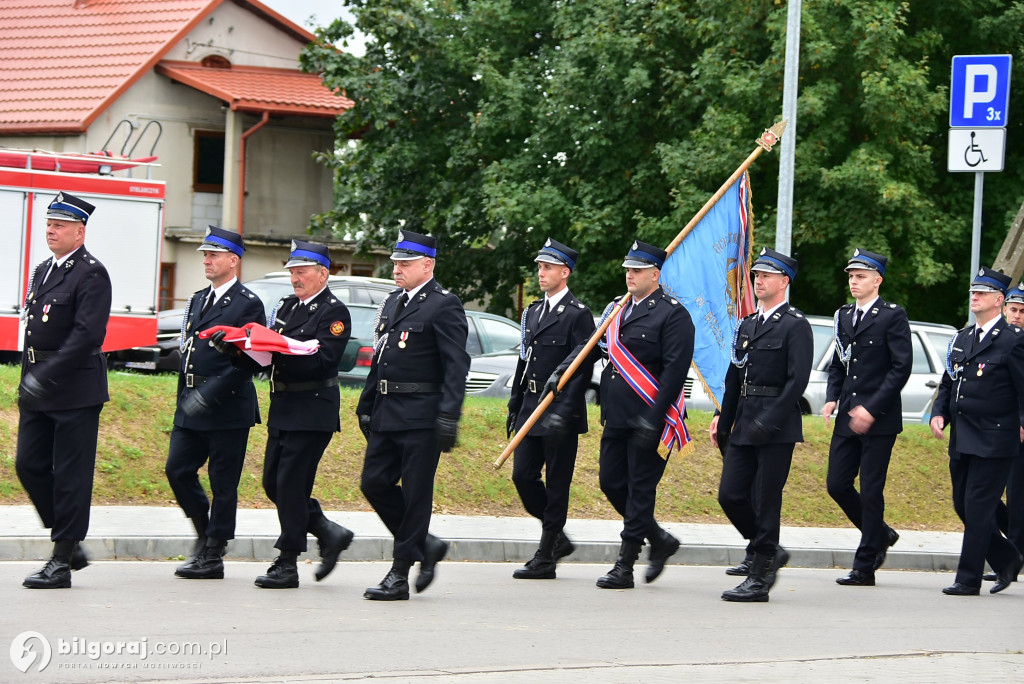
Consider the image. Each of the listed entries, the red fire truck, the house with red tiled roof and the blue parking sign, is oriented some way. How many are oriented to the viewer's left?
1

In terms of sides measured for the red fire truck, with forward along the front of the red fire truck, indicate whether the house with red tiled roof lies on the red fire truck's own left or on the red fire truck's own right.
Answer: on the red fire truck's own right

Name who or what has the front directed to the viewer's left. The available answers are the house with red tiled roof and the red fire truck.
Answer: the red fire truck

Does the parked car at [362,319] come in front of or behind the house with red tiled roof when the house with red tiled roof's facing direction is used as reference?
in front

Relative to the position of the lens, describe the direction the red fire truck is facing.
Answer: facing to the left of the viewer

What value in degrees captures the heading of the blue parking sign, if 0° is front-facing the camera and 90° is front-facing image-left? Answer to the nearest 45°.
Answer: approximately 0°

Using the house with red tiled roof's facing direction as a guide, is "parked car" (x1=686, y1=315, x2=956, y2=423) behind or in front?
in front

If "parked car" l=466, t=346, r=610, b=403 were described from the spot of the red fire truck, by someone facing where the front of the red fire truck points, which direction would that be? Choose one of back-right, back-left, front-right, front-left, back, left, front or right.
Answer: back-left

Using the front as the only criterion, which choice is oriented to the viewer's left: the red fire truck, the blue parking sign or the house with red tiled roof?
the red fire truck

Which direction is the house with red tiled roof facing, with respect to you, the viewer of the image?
facing the viewer and to the right of the viewer

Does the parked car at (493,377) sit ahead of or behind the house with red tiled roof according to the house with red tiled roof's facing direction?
ahead

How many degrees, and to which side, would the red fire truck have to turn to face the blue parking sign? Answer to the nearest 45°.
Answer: approximately 135° to its left

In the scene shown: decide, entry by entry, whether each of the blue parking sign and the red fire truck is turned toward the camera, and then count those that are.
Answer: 1

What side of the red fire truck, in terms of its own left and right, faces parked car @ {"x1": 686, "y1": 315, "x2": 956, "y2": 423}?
back

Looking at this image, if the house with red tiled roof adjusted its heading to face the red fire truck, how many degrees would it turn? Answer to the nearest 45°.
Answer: approximately 45° to its right
